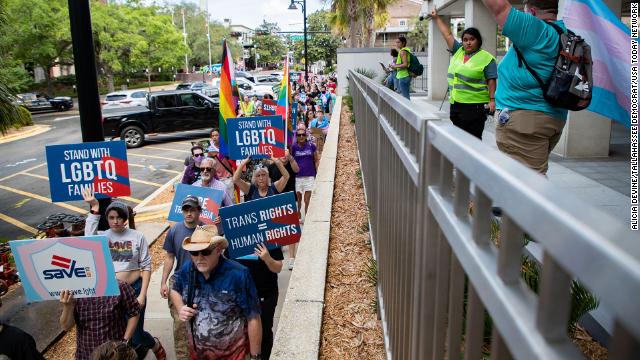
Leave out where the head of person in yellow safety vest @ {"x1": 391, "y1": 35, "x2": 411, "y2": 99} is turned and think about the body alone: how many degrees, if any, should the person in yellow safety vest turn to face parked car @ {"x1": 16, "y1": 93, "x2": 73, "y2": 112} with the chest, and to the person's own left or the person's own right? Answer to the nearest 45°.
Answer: approximately 45° to the person's own right

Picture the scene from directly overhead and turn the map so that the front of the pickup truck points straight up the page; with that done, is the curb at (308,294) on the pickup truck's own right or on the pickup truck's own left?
on the pickup truck's own right

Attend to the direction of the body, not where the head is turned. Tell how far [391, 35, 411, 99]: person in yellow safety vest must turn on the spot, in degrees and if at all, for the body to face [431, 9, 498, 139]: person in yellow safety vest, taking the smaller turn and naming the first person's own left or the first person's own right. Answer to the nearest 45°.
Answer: approximately 90° to the first person's own left

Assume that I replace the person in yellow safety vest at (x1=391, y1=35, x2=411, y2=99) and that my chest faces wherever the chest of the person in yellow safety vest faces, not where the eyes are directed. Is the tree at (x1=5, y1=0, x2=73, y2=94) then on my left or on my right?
on my right

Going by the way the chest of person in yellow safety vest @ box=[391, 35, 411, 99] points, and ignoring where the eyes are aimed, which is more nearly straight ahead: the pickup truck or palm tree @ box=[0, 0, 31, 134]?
the palm tree

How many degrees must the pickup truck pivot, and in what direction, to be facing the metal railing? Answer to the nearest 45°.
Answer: approximately 90° to its right

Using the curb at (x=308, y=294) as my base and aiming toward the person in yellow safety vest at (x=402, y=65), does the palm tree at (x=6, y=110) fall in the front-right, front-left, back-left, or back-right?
front-left

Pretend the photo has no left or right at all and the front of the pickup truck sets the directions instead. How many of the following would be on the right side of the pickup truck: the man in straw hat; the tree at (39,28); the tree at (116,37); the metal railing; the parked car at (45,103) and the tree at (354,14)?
2

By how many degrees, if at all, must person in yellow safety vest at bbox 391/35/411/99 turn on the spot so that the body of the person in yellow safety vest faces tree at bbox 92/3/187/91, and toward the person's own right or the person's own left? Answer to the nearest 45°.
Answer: approximately 45° to the person's own right

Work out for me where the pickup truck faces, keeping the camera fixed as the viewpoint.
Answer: facing to the right of the viewer

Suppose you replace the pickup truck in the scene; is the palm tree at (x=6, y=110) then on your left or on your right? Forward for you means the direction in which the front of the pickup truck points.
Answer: on your right
